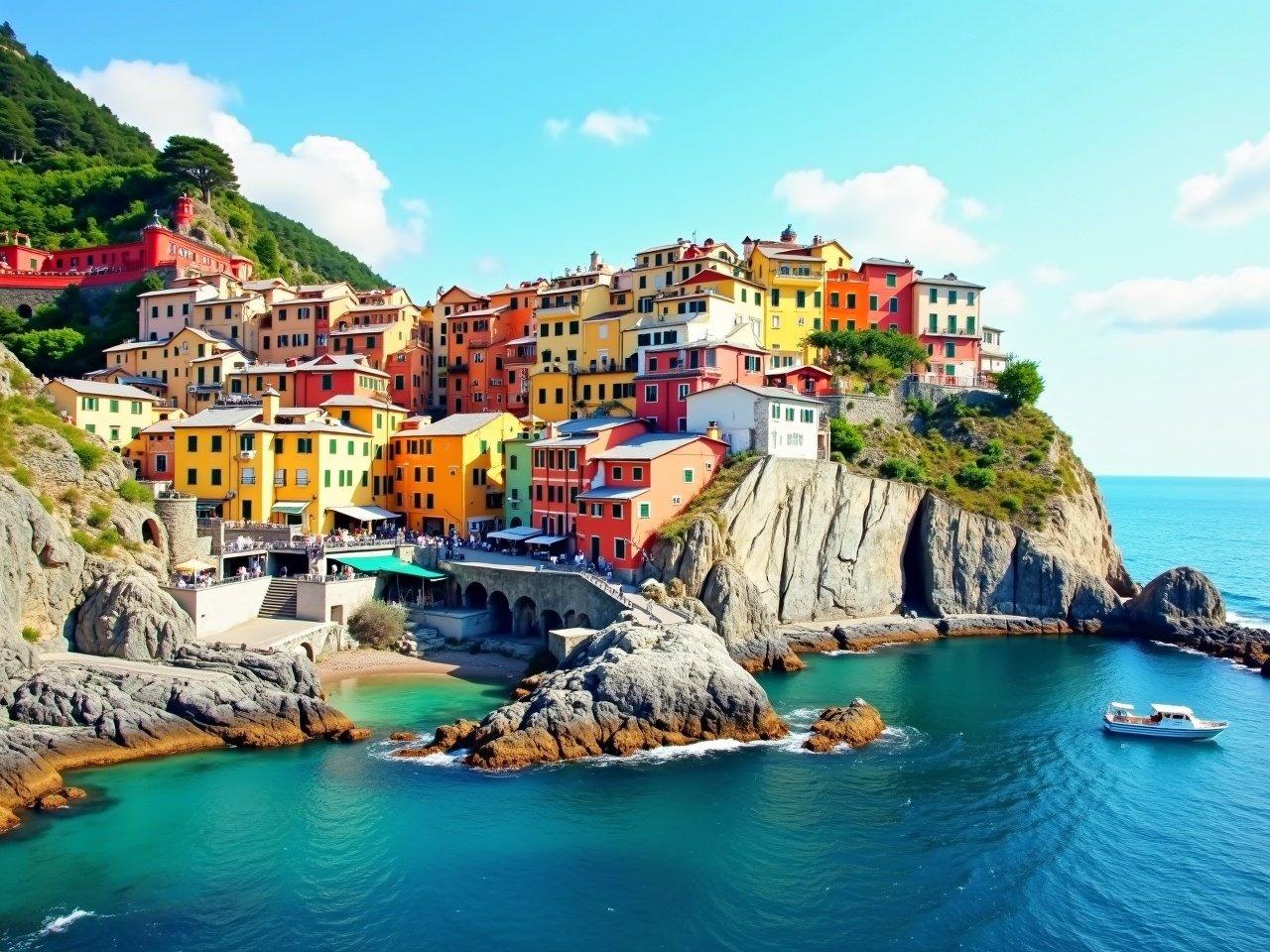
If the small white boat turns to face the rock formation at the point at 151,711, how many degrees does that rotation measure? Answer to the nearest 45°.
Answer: approximately 135° to its right

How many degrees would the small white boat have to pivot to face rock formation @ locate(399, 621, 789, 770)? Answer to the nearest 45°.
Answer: approximately 135° to its right

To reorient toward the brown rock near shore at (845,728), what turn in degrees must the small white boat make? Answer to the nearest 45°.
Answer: approximately 135° to its right

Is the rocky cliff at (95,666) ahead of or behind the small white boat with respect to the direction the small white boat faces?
behind

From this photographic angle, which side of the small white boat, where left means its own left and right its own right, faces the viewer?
right
